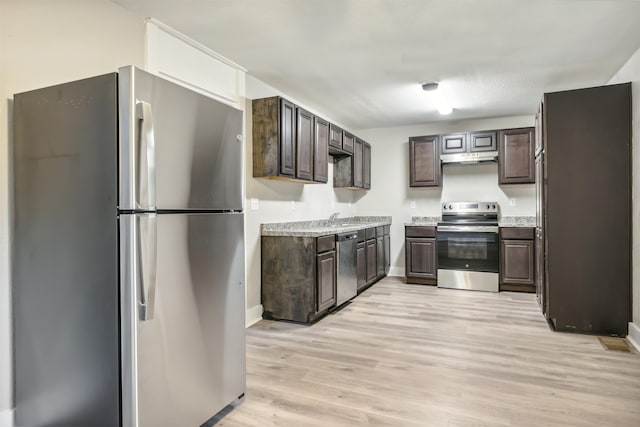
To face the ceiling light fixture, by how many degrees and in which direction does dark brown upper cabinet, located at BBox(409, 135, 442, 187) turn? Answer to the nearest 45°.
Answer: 0° — it already faces it

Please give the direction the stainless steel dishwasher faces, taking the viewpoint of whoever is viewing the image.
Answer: facing the viewer and to the right of the viewer

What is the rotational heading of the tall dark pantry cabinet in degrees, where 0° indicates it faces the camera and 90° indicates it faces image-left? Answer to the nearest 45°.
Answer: approximately 90°

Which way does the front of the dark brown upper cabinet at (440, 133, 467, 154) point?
toward the camera

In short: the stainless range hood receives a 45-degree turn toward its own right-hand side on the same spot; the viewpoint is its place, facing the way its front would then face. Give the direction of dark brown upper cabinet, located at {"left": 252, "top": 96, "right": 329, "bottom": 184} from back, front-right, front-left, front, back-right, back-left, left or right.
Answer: front

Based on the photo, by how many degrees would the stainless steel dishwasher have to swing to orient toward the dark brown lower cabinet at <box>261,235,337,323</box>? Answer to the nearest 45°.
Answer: approximately 90° to its right

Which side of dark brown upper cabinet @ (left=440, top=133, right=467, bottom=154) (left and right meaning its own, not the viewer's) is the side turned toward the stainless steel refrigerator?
front

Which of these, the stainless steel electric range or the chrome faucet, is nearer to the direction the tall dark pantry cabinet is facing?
the chrome faucet

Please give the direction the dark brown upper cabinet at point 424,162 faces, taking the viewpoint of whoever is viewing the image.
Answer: facing the viewer

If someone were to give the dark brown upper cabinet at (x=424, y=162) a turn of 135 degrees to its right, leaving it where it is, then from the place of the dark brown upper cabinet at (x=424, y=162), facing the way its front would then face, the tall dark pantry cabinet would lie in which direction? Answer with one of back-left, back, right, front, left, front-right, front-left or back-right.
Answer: back

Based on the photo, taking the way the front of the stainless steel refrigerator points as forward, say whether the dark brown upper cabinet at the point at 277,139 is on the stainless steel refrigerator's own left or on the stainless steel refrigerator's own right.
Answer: on the stainless steel refrigerator's own left

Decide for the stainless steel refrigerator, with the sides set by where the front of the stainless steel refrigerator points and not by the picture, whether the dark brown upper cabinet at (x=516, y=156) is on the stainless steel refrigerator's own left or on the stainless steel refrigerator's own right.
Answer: on the stainless steel refrigerator's own left

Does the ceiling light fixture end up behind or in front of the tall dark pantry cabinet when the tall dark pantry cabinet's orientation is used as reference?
in front

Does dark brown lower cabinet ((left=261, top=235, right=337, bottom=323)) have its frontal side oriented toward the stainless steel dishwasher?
no

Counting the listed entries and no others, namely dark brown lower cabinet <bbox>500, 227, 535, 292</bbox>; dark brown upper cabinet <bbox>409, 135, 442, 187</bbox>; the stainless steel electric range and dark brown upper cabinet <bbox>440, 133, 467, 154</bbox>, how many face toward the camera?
4

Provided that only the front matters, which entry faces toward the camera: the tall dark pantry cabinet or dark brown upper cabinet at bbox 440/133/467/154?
the dark brown upper cabinet

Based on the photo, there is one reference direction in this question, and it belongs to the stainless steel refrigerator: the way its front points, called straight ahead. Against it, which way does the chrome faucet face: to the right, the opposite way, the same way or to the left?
the same way

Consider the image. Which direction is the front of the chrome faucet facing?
to the viewer's right

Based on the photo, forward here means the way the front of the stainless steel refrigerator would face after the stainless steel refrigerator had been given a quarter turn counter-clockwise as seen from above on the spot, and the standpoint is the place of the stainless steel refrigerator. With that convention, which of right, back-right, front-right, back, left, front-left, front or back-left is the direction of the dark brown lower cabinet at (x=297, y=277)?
front

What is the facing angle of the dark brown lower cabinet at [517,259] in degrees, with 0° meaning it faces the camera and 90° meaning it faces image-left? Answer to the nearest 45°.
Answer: approximately 0°
